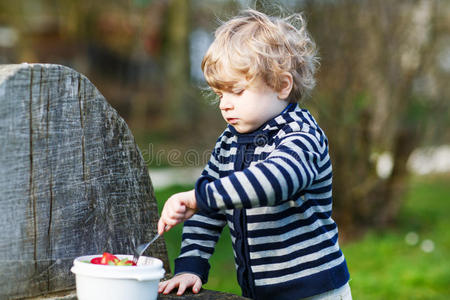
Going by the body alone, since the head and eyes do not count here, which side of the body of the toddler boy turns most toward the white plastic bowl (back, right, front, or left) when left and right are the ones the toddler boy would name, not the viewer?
front

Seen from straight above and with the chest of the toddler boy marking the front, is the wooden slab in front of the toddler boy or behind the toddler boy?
in front

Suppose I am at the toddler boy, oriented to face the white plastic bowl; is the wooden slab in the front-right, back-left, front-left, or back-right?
front-right

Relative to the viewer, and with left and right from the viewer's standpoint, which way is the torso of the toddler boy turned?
facing the viewer and to the left of the viewer

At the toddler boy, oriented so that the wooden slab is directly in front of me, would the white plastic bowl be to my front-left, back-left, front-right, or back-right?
front-left

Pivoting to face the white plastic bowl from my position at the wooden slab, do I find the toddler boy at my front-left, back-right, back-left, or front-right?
front-left
